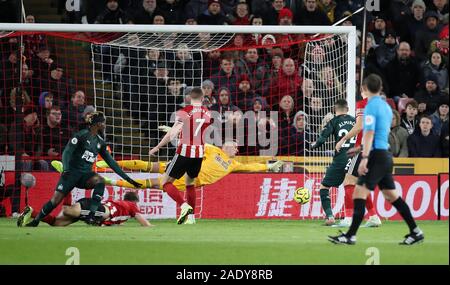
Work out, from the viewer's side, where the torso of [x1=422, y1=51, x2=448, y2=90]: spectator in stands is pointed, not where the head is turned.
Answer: toward the camera

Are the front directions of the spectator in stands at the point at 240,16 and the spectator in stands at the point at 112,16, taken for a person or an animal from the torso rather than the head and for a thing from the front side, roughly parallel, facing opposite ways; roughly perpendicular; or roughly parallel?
roughly parallel

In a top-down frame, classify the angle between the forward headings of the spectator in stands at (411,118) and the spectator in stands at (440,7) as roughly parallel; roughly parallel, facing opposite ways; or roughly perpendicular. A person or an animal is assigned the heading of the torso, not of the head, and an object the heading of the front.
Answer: roughly parallel

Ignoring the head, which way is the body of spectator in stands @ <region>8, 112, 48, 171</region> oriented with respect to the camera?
toward the camera

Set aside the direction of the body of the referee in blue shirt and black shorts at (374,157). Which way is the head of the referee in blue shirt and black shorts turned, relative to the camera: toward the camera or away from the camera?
away from the camera

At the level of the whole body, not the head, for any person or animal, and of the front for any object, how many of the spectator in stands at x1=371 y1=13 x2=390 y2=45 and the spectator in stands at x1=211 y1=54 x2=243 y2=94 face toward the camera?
2

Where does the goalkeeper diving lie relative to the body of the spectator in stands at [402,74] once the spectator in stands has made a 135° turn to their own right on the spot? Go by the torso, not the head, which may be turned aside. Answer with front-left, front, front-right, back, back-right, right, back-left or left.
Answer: left

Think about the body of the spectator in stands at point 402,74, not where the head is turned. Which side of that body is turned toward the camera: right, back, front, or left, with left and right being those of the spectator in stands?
front

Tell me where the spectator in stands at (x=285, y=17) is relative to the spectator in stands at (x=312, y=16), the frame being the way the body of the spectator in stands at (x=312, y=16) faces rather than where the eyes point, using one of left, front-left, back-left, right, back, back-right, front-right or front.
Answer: front-right

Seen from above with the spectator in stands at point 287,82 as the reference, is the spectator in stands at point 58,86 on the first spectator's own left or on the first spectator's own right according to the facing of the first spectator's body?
on the first spectator's own right

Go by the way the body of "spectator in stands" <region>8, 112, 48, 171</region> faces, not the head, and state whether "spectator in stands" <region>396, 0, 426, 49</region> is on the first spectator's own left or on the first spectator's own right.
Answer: on the first spectator's own left

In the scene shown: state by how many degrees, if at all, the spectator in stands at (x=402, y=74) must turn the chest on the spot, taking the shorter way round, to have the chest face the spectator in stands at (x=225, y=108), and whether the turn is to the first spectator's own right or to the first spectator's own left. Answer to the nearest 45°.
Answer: approximately 45° to the first spectator's own right

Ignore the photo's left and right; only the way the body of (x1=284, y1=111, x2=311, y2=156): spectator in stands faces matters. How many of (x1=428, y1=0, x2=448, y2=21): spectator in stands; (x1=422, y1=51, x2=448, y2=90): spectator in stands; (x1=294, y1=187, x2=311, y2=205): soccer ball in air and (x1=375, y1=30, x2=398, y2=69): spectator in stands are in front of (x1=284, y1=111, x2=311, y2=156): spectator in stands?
1

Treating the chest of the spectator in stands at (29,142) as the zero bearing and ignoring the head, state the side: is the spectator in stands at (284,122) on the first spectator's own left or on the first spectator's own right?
on the first spectator's own left

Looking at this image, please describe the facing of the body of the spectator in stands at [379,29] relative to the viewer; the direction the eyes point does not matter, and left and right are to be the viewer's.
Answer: facing the viewer
